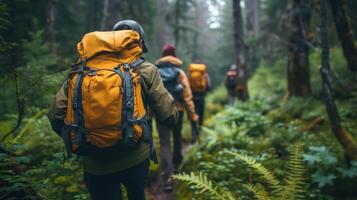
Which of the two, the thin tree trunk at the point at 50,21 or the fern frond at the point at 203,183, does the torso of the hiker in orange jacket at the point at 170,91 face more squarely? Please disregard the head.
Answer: the thin tree trunk

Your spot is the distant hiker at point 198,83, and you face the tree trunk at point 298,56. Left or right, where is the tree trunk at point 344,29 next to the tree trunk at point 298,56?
right

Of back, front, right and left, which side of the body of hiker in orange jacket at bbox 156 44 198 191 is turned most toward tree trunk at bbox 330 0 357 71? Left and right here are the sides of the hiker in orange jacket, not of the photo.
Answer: right

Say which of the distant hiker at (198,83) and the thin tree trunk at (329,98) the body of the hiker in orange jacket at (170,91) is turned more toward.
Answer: the distant hiker

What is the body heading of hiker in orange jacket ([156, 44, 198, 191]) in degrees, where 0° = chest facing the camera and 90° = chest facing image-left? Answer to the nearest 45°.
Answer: approximately 180°

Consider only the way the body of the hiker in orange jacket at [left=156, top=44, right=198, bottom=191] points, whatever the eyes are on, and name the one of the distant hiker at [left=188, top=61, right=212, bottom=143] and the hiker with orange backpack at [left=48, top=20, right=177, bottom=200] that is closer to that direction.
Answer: the distant hiker

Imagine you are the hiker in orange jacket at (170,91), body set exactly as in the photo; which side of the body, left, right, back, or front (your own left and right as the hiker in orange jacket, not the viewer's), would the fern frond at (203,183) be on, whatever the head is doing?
back

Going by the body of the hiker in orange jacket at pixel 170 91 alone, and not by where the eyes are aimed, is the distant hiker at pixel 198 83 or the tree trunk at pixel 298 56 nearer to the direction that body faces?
the distant hiker

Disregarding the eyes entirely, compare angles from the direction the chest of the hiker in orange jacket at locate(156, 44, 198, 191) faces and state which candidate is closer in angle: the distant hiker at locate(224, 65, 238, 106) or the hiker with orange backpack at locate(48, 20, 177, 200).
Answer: the distant hiker

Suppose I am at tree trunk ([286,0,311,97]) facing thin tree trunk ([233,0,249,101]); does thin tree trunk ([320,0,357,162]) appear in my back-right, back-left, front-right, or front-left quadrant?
back-left
